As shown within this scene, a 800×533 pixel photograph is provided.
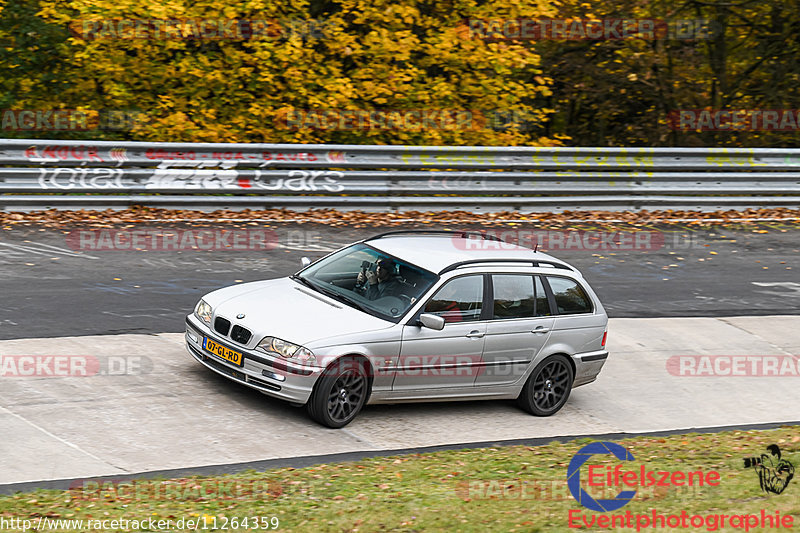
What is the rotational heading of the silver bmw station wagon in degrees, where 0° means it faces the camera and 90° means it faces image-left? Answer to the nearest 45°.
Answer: approximately 45°

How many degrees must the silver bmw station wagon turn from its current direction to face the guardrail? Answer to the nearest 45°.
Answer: approximately 135° to its right
